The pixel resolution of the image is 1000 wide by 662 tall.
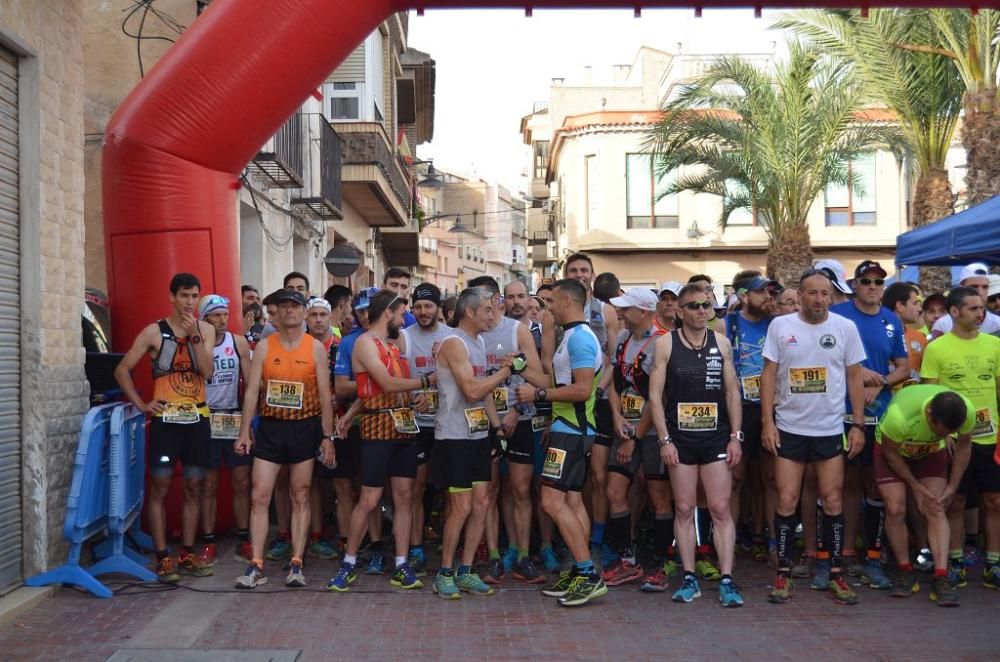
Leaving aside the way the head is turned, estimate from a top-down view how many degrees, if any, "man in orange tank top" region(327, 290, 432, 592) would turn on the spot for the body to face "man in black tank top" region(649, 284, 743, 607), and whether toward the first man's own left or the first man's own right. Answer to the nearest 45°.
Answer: approximately 45° to the first man's own left

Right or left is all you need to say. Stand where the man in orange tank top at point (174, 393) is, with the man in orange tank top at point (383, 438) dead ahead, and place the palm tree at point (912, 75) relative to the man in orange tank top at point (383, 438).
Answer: left

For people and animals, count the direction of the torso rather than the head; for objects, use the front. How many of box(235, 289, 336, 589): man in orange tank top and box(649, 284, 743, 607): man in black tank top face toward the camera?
2

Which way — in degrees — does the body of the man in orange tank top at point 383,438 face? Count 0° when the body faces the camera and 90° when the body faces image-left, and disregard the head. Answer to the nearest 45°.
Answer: approximately 315°

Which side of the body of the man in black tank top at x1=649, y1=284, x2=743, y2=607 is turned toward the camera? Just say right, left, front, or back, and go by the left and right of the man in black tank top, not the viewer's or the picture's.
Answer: front

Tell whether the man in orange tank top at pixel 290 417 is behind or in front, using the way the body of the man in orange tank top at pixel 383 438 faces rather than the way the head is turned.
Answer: behind

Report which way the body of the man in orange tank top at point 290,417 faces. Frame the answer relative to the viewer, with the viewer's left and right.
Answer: facing the viewer

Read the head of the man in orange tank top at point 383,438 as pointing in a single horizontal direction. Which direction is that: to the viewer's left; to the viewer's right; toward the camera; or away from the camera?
to the viewer's right

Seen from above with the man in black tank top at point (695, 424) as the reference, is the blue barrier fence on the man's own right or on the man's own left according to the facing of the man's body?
on the man's own right

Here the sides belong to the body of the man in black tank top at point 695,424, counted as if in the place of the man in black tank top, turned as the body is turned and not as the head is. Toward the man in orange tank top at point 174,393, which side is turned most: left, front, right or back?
right

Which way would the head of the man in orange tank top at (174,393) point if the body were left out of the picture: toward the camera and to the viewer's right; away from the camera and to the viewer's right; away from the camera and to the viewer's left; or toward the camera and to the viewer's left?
toward the camera and to the viewer's right
